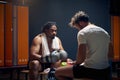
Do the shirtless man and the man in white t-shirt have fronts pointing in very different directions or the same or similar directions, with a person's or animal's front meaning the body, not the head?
very different directions

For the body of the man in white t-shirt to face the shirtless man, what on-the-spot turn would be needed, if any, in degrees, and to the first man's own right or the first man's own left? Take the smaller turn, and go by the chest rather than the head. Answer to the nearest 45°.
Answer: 0° — they already face them

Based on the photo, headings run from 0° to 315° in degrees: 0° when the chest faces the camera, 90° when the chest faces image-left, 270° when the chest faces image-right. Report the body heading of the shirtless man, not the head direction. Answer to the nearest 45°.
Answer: approximately 315°

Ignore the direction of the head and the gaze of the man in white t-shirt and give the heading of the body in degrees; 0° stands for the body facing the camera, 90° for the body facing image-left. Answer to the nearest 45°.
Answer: approximately 135°
